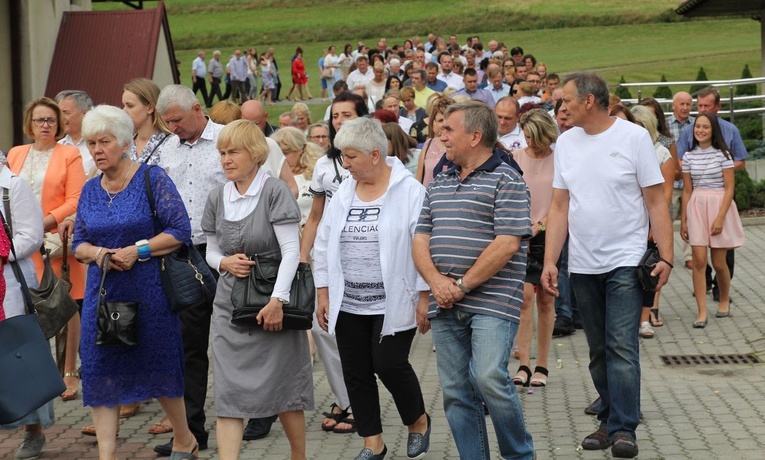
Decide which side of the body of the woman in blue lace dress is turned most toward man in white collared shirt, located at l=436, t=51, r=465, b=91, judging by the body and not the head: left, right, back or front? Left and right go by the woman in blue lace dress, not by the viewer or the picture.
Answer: back

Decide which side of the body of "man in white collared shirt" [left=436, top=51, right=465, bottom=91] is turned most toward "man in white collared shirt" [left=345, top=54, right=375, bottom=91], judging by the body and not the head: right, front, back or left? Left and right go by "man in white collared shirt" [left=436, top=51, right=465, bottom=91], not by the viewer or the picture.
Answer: right

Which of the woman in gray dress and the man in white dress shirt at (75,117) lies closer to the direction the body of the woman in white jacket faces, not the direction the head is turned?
the woman in gray dress

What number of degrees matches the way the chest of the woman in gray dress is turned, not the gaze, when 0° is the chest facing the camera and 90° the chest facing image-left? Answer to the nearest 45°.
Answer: approximately 45°

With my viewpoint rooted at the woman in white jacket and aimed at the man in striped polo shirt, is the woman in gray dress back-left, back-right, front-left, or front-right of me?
back-right

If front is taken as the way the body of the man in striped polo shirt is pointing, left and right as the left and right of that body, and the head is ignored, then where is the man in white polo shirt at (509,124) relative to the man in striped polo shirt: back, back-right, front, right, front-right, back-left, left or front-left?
back-right

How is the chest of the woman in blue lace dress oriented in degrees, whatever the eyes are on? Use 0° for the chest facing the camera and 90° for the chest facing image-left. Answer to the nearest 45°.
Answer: approximately 45°

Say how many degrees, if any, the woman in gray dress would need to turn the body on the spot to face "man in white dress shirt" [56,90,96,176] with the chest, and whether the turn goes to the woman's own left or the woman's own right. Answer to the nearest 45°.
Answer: approximately 90° to the woman's own right

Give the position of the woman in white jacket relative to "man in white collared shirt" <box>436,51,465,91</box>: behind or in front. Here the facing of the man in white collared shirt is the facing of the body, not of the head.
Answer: in front

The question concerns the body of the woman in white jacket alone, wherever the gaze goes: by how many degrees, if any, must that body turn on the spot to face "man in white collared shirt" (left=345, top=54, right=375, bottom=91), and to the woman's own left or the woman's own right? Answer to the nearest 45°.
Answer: approximately 135° to the woman's own right

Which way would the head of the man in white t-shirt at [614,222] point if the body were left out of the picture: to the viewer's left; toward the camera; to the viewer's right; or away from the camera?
to the viewer's left
